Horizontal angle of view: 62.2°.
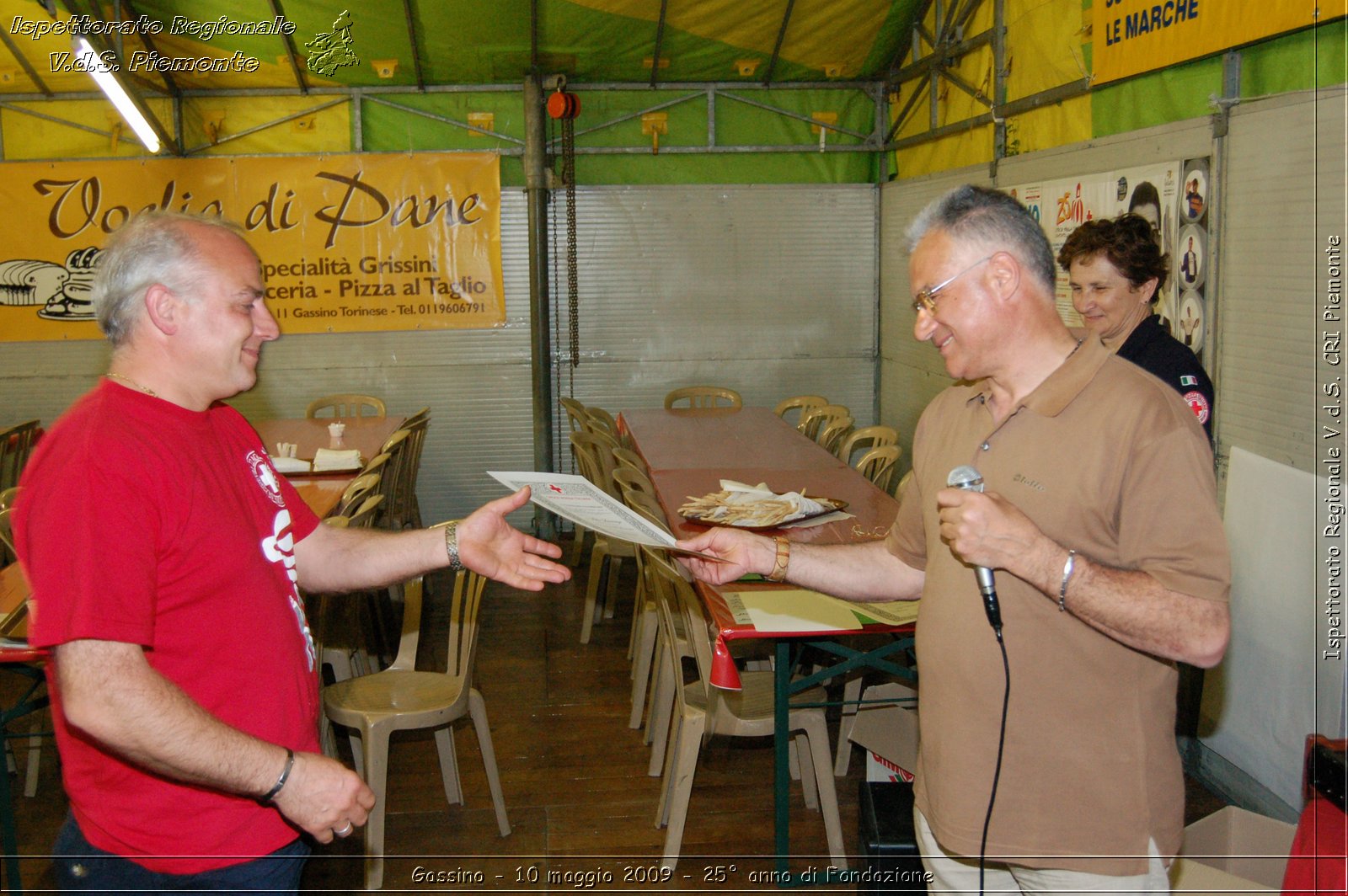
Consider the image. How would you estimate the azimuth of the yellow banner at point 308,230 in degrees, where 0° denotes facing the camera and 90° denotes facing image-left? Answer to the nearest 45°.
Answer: approximately 0°

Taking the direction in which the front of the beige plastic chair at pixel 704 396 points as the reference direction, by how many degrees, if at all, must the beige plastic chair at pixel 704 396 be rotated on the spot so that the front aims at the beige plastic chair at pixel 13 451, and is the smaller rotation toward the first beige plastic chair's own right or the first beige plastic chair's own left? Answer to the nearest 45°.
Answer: approximately 90° to the first beige plastic chair's own right

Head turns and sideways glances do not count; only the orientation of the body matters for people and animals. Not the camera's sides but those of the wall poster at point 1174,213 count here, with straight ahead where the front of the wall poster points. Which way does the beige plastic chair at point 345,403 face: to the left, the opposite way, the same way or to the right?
to the left

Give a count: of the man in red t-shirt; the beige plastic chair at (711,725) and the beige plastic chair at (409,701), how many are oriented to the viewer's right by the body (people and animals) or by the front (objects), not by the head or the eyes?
2

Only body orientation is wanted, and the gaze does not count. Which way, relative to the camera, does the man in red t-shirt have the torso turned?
to the viewer's right

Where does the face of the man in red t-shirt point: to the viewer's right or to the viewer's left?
to the viewer's right

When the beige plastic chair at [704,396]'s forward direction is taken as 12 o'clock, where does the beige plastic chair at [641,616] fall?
the beige plastic chair at [641,616] is roughly at 12 o'clock from the beige plastic chair at [704,396].

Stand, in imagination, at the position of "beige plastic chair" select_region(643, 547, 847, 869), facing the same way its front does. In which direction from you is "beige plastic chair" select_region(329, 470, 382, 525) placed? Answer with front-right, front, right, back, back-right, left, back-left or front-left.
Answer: back-left

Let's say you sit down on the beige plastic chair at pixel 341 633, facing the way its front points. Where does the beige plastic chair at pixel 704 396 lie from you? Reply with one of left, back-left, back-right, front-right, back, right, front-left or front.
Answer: back-right

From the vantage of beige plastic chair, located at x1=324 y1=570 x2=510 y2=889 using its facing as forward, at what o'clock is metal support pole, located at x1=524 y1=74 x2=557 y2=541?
The metal support pole is roughly at 5 o'clock from the beige plastic chair.

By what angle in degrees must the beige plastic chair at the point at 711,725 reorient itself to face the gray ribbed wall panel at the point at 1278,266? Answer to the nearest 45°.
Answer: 0° — it already faces it

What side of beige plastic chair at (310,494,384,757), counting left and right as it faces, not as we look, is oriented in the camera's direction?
left

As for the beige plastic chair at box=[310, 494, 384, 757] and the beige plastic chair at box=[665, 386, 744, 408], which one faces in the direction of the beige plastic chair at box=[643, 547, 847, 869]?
the beige plastic chair at box=[665, 386, 744, 408]

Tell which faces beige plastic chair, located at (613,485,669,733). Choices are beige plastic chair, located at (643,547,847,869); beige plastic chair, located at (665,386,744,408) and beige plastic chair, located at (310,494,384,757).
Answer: beige plastic chair, located at (665,386,744,408)
